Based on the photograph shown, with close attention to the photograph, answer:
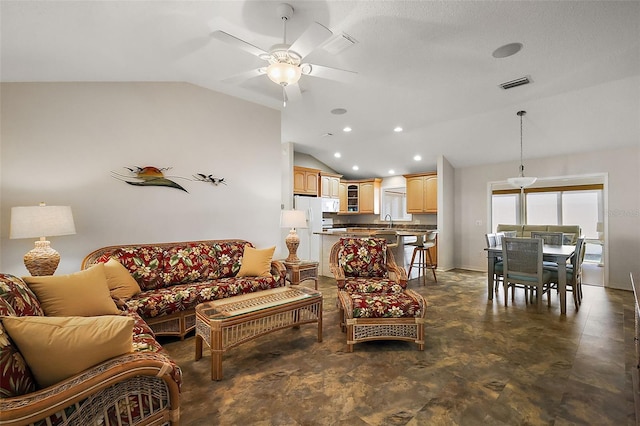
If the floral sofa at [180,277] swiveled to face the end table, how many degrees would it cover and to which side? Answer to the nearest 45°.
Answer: approximately 45° to its left

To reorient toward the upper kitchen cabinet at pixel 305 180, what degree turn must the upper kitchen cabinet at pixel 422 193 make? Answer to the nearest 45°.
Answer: approximately 45° to its right

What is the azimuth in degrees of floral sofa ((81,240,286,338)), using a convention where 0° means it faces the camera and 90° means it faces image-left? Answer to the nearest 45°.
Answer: approximately 315°

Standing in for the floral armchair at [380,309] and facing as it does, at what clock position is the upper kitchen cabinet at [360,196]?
The upper kitchen cabinet is roughly at 6 o'clock from the floral armchair.

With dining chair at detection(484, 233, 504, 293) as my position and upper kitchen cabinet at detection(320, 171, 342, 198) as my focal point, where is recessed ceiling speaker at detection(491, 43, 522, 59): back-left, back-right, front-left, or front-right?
back-left

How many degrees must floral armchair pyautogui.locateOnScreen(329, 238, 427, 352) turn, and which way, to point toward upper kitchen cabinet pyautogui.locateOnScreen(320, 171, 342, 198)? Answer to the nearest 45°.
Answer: approximately 180°

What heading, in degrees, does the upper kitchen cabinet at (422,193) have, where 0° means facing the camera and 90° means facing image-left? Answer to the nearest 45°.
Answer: approximately 0°

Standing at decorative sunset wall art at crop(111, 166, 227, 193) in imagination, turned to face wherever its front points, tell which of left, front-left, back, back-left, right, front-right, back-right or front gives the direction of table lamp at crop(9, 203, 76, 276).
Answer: front-right

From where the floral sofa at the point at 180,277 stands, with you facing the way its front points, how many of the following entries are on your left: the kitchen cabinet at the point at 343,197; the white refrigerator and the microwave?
3

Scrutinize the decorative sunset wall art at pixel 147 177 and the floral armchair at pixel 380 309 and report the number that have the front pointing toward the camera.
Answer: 2
